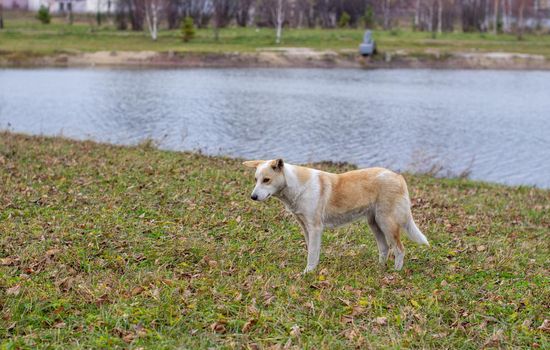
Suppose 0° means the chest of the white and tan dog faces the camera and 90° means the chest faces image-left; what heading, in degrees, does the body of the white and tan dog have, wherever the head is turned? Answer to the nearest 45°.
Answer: approximately 90°

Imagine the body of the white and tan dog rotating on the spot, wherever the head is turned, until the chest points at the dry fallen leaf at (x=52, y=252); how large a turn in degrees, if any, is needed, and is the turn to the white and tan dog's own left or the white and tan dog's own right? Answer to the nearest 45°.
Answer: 0° — it already faces it

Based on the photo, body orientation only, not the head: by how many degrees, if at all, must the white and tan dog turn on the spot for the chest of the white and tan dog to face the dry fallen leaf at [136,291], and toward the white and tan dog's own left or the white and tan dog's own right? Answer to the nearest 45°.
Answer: approximately 45° to the white and tan dog's own left

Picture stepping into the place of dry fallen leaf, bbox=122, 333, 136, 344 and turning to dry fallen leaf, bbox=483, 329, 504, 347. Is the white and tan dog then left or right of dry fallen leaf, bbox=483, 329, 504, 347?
left

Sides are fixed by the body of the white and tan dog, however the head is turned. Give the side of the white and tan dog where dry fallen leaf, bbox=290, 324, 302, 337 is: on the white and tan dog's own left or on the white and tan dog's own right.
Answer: on the white and tan dog's own left

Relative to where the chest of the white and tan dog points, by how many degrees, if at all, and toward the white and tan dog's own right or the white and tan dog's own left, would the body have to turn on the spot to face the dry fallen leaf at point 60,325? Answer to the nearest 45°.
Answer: approximately 45° to the white and tan dog's own left

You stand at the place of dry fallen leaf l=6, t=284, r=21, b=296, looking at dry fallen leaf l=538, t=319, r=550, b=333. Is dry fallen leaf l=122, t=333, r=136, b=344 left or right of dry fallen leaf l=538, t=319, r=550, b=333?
right
